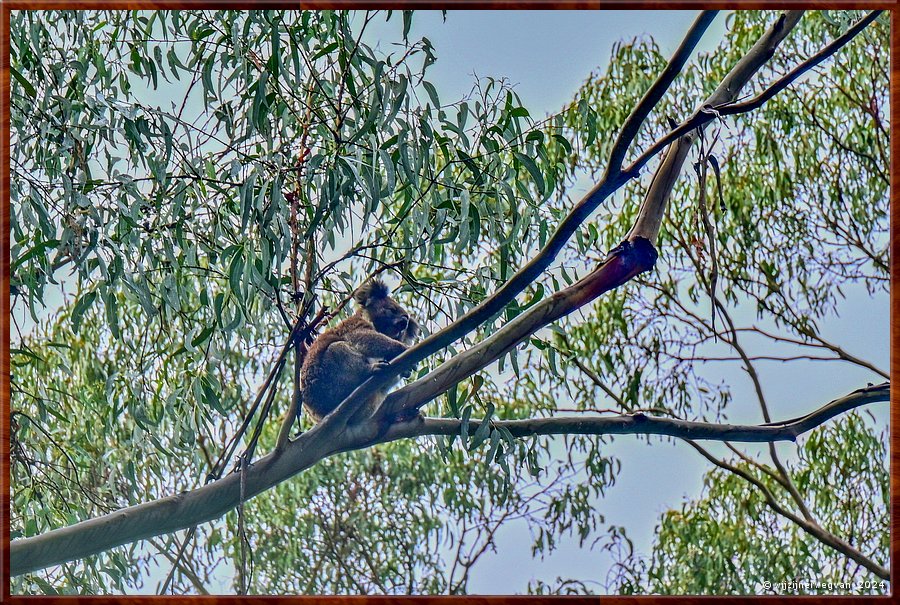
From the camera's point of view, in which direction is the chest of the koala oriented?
to the viewer's right
